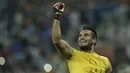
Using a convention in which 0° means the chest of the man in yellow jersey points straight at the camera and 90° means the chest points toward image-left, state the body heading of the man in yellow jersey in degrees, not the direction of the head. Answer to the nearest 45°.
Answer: approximately 0°
